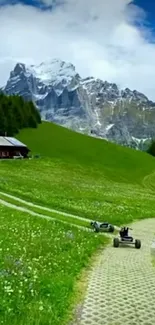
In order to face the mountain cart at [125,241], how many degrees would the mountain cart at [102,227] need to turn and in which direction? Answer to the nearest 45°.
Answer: approximately 45° to its right

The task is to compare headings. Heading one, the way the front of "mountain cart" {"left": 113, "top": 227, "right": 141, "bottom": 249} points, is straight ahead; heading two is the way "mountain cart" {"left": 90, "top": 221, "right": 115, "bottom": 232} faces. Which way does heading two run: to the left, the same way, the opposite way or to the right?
to the left

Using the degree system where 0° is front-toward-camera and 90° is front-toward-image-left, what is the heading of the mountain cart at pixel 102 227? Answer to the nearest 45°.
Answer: approximately 315°
